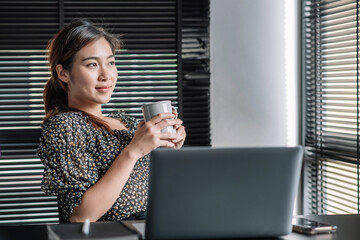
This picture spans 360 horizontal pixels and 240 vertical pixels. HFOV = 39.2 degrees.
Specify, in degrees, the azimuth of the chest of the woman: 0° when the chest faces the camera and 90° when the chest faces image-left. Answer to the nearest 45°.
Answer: approximately 315°

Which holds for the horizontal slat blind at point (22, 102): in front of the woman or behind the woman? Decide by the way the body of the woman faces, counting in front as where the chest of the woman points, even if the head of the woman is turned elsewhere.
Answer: behind

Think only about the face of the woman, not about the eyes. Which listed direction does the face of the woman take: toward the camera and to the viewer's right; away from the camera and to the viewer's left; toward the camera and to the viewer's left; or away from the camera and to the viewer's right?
toward the camera and to the viewer's right

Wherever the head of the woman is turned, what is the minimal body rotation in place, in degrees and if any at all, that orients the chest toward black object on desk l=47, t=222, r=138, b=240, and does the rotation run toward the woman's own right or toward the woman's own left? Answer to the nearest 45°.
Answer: approximately 45° to the woman's own right

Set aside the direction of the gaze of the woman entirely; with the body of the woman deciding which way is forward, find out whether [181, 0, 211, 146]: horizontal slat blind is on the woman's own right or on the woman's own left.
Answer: on the woman's own left

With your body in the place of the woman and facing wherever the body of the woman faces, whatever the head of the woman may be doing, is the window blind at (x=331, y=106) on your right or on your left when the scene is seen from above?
on your left

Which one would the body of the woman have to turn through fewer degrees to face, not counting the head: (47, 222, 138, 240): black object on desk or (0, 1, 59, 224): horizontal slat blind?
the black object on desk

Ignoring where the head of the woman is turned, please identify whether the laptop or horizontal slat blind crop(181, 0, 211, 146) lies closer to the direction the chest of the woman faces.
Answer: the laptop

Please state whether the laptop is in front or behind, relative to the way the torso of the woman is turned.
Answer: in front

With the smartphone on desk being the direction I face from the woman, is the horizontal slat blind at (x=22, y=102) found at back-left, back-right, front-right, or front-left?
back-left

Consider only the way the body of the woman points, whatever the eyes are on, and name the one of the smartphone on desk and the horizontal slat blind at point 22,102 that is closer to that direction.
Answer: the smartphone on desk
